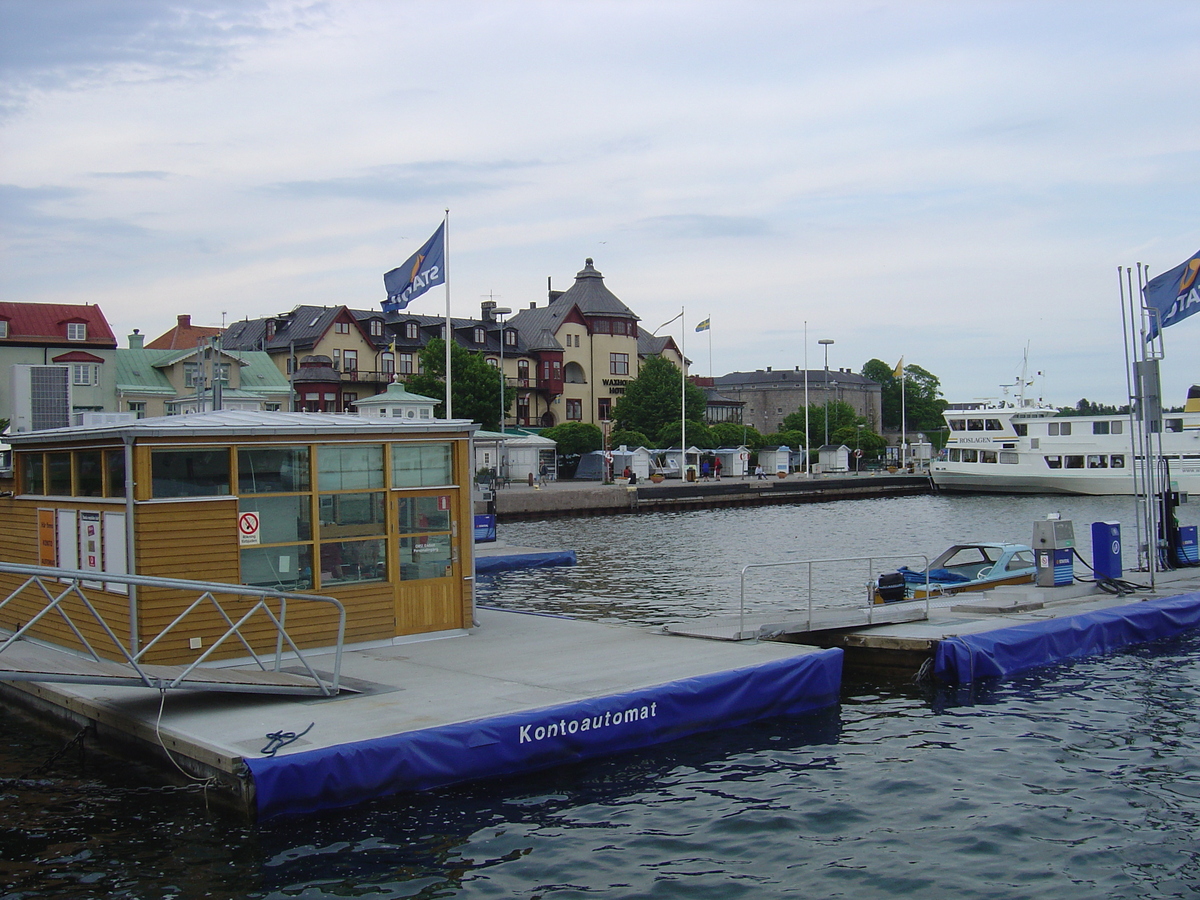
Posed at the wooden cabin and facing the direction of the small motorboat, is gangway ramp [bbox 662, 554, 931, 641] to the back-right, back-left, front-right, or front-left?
front-right

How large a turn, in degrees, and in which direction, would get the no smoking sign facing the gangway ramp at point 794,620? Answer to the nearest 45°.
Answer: approximately 90° to its left

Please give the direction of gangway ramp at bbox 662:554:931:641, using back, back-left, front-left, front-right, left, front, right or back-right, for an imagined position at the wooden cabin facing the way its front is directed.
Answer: left

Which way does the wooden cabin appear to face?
toward the camera

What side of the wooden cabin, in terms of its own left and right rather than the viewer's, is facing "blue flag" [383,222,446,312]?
back

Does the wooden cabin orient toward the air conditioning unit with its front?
no

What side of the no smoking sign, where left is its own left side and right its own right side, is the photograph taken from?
front

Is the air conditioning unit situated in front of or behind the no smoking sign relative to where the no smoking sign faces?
behind

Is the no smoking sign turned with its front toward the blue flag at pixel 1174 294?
no

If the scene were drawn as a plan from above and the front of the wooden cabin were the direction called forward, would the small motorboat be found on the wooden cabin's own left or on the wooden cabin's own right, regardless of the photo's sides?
on the wooden cabin's own left

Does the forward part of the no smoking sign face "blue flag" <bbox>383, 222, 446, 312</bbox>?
no

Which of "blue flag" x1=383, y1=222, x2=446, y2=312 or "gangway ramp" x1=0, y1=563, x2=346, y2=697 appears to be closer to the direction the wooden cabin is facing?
the gangway ramp

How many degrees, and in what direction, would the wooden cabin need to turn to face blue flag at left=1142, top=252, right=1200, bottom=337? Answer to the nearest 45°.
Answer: approximately 90° to its left

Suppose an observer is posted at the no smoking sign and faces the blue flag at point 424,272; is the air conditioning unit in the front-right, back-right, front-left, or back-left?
front-left

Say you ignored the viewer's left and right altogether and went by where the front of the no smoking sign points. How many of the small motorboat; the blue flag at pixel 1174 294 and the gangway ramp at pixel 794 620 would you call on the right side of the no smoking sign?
0
